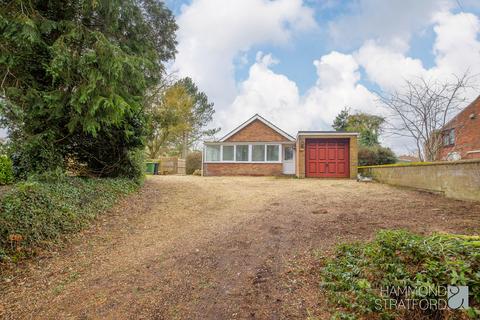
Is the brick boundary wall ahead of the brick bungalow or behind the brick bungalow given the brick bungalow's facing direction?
ahead

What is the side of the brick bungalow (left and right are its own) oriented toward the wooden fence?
right

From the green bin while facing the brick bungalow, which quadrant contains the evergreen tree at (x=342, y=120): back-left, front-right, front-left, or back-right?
front-left

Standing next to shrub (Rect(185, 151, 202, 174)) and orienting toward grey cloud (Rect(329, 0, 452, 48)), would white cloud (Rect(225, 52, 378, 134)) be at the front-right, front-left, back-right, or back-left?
front-left

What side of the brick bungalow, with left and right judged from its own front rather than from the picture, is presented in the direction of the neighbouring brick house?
left

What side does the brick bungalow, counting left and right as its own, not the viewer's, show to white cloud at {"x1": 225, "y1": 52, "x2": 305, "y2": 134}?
back

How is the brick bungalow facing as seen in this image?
toward the camera

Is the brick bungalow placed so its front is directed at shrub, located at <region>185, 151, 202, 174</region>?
no

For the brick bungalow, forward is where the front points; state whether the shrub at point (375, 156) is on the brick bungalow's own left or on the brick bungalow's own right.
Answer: on the brick bungalow's own left

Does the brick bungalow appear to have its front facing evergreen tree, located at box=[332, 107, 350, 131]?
no

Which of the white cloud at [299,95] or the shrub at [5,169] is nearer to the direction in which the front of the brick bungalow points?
the shrub

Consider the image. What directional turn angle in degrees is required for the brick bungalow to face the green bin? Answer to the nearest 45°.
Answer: approximately 90° to its right

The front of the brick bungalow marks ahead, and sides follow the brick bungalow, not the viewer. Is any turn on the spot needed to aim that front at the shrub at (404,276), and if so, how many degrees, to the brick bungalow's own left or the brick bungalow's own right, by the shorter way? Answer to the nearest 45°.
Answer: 0° — it already faces it
